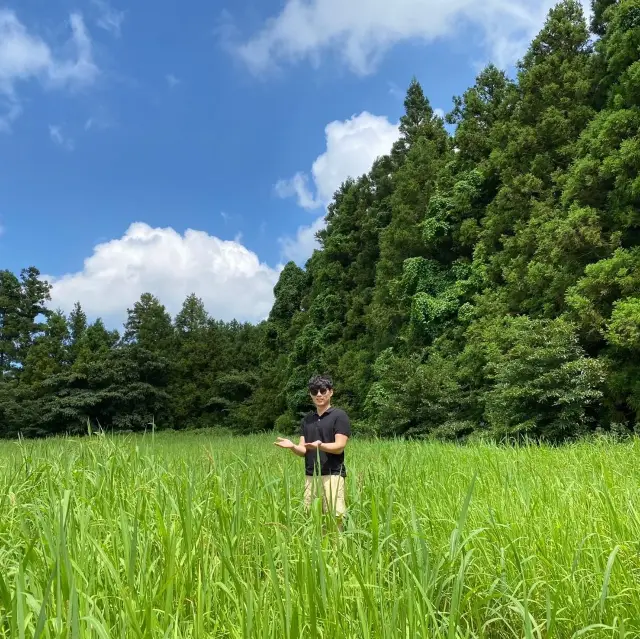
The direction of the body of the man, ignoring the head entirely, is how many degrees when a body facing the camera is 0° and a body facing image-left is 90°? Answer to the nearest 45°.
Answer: approximately 45°
